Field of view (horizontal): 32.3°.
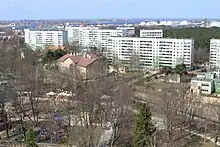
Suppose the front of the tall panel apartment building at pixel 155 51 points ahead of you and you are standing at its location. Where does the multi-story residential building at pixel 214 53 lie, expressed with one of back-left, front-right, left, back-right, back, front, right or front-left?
left

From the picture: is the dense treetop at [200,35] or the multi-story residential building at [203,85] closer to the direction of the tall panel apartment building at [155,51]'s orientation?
the multi-story residential building

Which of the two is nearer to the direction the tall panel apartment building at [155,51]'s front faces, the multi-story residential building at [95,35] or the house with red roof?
the house with red roof

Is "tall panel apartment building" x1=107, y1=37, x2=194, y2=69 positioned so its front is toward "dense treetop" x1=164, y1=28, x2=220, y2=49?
no

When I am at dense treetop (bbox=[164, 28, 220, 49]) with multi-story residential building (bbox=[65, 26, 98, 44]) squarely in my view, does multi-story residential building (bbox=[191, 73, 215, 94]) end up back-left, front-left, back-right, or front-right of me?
front-left

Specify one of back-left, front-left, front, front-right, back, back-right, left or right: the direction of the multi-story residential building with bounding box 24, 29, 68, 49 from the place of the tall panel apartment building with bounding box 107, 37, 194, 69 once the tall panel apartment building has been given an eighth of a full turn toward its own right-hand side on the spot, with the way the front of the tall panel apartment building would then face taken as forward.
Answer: right

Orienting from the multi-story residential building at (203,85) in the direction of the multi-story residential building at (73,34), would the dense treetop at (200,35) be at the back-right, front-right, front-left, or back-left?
front-right

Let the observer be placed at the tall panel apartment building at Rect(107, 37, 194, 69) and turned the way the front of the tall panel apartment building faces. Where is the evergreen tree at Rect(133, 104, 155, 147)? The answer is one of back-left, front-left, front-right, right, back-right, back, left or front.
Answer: front

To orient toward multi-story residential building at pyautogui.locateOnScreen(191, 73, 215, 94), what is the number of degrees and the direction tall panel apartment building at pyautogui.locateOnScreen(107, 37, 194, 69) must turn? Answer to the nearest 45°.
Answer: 0° — it already faces it

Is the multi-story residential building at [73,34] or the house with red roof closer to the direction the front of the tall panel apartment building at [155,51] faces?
the house with red roof

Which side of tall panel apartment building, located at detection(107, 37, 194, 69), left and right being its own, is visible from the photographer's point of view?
front

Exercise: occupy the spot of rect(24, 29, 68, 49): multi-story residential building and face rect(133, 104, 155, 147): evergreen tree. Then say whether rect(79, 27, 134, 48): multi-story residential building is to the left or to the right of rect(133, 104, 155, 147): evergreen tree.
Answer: left

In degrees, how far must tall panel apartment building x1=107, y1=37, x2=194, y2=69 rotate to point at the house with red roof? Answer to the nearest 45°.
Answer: approximately 45° to its right

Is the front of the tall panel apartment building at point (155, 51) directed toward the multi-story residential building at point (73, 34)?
no
